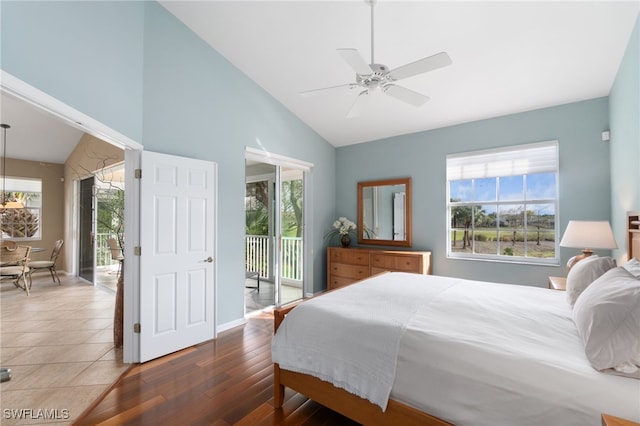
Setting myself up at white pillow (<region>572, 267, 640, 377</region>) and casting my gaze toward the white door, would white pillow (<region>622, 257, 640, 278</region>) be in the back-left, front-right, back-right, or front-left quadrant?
back-right

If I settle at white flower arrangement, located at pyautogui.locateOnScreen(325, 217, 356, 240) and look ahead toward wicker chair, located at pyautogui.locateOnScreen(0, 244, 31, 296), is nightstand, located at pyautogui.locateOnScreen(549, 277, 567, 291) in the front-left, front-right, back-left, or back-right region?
back-left

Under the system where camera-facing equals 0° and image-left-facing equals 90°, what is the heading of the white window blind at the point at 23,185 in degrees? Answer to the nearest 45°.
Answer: approximately 0°

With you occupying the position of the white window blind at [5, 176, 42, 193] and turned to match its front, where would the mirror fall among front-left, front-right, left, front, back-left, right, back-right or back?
front-left

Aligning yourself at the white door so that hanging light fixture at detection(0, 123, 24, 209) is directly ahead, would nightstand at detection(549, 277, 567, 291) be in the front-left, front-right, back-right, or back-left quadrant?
back-right

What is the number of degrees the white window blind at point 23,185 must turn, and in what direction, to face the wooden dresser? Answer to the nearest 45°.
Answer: approximately 45° to its left

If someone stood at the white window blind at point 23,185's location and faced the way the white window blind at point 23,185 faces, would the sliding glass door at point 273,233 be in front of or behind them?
in front

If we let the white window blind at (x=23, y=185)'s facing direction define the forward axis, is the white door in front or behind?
in front

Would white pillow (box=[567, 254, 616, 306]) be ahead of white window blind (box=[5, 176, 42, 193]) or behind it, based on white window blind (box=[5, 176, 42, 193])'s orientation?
ahead
